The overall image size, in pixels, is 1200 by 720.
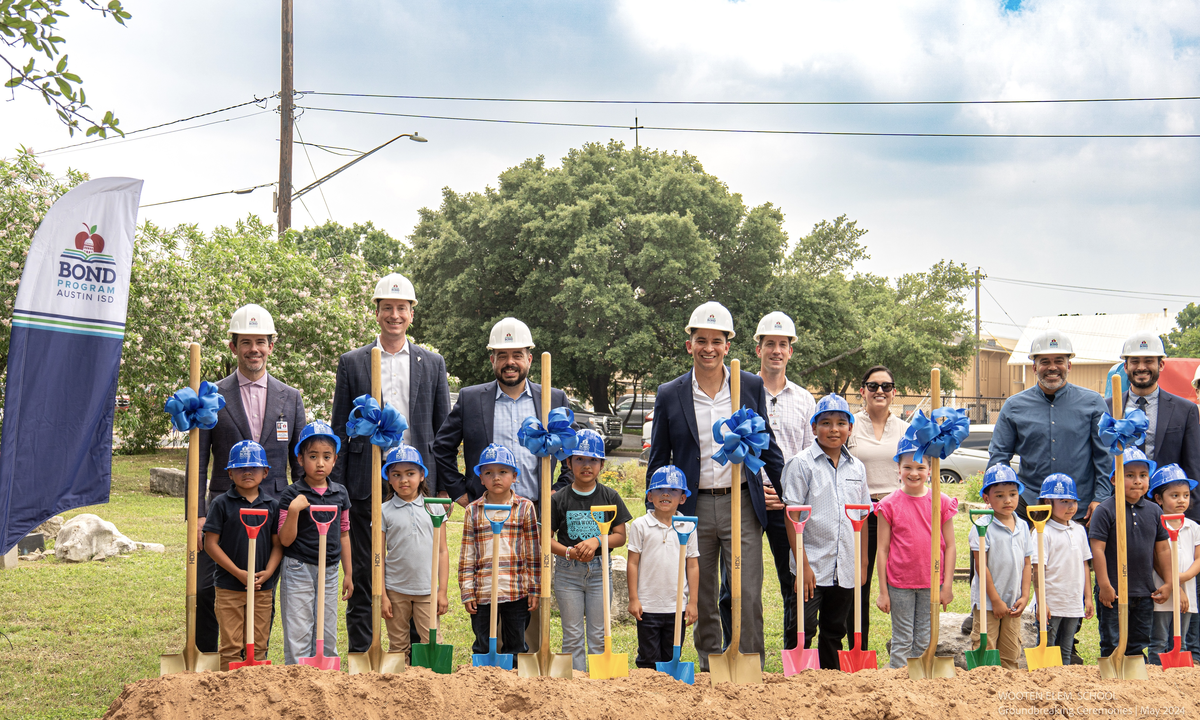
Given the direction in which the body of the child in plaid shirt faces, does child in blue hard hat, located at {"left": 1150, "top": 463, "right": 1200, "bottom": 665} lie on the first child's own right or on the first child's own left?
on the first child's own left

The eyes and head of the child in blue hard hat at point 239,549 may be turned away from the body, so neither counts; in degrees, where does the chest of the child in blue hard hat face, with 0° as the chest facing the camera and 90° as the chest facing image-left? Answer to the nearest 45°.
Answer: approximately 0°

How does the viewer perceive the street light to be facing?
facing to the right of the viewer

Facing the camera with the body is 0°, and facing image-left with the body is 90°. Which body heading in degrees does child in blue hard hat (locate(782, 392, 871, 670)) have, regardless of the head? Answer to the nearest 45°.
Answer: approximately 0°

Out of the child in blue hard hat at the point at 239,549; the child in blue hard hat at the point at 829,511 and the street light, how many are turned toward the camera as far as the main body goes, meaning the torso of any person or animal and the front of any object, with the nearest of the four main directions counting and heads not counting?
2

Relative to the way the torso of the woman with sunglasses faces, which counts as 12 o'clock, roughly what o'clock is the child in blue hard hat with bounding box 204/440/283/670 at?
The child in blue hard hat is roughly at 2 o'clock from the woman with sunglasses.

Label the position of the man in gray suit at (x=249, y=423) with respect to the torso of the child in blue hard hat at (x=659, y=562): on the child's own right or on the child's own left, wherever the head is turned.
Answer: on the child's own right
